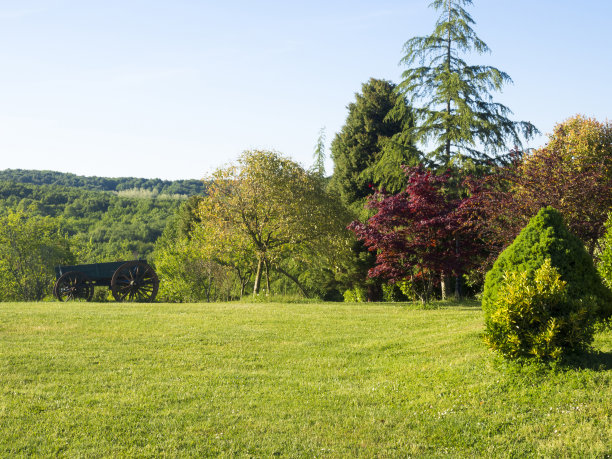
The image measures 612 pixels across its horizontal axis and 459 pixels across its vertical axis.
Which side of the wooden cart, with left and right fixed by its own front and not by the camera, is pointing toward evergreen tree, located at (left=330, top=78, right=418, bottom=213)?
back

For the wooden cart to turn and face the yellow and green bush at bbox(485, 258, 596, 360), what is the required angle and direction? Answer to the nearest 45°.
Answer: approximately 90° to its left

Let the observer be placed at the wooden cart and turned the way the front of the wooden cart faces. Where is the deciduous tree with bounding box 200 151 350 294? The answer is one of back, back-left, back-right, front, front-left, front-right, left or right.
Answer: back-left

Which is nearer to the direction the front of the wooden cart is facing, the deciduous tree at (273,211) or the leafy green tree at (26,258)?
the leafy green tree

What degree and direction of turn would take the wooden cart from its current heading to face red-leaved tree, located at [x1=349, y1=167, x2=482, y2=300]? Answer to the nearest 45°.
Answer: approximately 135° to its left

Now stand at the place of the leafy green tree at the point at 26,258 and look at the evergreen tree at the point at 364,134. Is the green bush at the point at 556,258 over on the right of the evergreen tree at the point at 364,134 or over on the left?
right

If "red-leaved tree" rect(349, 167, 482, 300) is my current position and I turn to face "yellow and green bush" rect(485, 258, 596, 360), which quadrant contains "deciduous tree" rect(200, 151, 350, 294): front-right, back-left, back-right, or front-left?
back-right

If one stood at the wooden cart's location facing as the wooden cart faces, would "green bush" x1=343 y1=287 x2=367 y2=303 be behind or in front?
behind

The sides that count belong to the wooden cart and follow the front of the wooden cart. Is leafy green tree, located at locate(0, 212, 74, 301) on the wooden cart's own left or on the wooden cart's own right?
on the wooden cart's own right

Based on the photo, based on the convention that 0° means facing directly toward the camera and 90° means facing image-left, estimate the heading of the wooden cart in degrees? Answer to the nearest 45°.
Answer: approximately 90°

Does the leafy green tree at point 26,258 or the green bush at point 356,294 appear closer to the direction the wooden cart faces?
the leafy green tree
